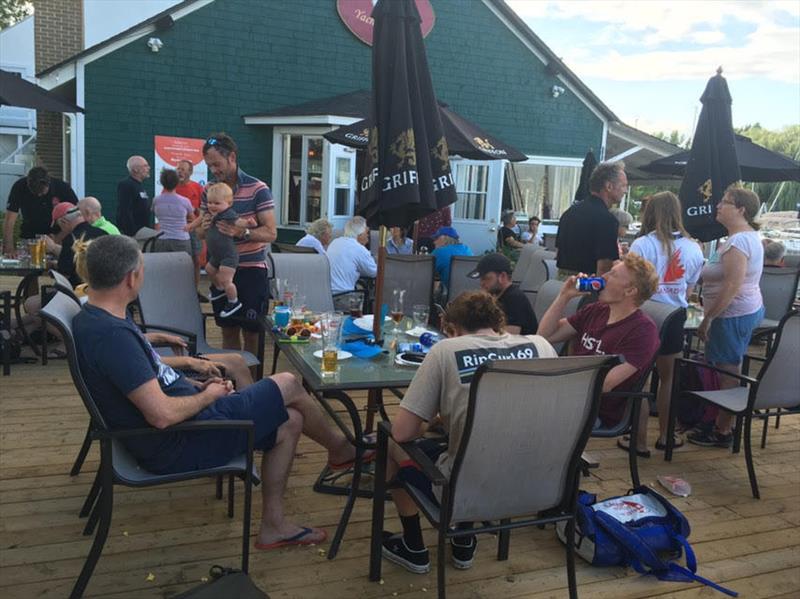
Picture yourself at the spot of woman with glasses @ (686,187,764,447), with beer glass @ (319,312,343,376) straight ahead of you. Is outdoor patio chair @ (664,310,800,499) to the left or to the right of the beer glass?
left

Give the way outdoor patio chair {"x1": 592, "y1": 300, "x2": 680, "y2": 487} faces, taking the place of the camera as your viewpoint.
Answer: facing to the left of the viewer

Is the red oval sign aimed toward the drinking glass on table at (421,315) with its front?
yes

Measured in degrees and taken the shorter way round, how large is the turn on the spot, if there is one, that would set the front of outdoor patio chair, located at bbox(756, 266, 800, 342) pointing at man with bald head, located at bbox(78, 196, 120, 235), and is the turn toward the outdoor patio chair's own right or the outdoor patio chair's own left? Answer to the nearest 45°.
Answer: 0° — it already faces them

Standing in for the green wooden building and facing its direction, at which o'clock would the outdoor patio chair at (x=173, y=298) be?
The outdoor patio chair is roughly at 12 o'clock from the green wooden building.

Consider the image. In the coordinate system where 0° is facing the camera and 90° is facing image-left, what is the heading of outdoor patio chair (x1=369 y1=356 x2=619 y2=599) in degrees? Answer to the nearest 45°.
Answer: approximately 135°

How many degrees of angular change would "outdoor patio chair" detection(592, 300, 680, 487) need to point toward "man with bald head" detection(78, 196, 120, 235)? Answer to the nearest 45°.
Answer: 0° — it already faces them

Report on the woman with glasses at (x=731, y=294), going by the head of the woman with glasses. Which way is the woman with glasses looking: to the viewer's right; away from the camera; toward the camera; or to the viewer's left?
to the viewer's left
